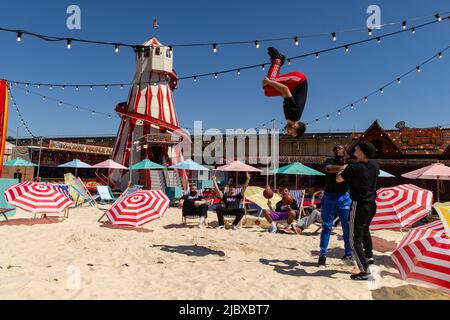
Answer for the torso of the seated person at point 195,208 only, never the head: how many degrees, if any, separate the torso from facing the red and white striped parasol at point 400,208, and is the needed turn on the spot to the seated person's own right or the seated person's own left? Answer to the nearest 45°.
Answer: approximately 45° to the seated person's own left

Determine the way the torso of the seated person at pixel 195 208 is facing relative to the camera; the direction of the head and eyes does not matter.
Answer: toward the camera

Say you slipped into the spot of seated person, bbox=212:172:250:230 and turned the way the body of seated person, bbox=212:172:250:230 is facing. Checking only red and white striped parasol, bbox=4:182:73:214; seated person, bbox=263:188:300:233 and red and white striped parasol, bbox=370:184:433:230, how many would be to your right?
1

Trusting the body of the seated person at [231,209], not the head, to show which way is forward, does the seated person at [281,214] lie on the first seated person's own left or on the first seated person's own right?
on the first seated person's own left

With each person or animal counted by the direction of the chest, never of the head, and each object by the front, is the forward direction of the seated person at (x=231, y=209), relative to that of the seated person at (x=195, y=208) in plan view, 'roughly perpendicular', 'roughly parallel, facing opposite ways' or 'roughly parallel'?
roughly parallel

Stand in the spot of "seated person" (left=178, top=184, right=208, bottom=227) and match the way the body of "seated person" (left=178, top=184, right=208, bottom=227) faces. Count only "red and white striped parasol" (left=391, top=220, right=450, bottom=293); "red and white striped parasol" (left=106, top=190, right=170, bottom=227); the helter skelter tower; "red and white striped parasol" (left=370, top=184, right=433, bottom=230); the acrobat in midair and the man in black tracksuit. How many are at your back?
1

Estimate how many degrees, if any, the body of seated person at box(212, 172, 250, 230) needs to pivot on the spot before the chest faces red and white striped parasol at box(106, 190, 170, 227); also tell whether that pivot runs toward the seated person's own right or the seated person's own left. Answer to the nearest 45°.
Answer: approximately 45° to the seated person's own right

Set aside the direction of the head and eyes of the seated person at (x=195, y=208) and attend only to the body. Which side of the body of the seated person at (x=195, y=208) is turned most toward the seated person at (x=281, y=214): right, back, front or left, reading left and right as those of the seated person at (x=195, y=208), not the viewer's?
left

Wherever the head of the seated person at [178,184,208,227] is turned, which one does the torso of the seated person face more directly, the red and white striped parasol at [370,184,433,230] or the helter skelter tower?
the red and white striped parasol

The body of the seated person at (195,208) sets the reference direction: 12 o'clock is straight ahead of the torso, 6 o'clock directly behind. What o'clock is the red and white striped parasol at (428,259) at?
The red and white striped parasol is roughly at 11 o'clock from the seated person.

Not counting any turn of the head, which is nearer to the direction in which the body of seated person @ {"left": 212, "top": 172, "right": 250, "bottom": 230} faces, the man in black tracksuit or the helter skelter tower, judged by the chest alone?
the man in black tracksuit

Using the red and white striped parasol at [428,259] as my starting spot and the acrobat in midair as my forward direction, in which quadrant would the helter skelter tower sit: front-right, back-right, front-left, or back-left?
front-right

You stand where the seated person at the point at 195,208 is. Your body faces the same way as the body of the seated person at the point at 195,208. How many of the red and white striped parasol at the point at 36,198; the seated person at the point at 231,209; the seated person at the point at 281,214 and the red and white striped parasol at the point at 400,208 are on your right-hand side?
1

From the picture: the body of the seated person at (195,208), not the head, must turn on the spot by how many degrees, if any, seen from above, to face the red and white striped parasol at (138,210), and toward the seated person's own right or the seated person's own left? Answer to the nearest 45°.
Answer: approximately 45° to the seated person's own right

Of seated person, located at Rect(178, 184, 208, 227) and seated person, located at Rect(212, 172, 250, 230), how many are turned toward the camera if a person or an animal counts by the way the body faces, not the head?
2

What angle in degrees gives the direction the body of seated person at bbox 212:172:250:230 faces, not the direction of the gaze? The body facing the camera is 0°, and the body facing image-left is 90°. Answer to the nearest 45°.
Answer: approximately 0°
